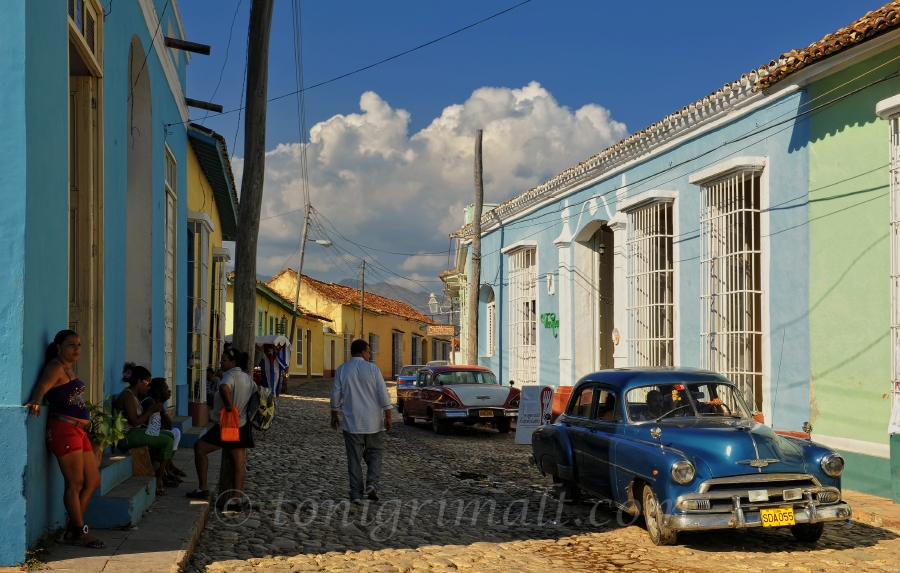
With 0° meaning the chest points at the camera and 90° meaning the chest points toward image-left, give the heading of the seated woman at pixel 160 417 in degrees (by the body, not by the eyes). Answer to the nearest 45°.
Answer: approximately 270°

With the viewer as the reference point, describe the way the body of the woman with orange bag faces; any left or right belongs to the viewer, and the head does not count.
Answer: facing to the left of the viewer

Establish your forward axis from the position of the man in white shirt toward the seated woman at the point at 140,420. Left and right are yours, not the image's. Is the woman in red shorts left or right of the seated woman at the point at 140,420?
left

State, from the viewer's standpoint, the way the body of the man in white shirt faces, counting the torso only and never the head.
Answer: away from the camera

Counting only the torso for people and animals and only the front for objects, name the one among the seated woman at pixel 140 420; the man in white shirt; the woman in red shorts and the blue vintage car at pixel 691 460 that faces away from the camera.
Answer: the man in white shirt

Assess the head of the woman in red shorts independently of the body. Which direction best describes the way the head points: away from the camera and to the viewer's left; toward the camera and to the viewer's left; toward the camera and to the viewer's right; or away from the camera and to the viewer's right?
toward the camera and to the viewer's right

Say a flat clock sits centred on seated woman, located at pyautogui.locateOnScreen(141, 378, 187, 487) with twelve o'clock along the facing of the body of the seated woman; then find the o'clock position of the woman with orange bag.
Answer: The woman with orange bag is roughly at 2 o'clock from the seated woman.

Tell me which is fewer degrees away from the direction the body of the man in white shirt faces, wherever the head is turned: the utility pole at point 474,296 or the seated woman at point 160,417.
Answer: the utility pole

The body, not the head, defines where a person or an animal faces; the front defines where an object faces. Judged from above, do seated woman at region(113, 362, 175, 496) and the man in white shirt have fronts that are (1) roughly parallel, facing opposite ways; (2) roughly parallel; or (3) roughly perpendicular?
roughly perpendicular

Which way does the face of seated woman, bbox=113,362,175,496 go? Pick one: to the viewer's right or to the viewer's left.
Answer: to the viewer's right
